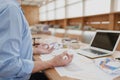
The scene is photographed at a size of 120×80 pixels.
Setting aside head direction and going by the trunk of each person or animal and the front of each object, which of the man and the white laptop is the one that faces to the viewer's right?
the man

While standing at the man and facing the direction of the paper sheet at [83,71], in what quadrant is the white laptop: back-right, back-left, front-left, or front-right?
front-left

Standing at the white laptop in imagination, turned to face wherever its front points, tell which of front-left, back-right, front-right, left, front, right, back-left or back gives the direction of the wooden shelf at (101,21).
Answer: back-right

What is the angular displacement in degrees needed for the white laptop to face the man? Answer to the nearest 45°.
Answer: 0° — it already faces them

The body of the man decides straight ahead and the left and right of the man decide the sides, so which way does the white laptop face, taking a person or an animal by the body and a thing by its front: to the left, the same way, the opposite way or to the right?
the opposite way

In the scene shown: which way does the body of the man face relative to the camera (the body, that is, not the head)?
to the viewer's right

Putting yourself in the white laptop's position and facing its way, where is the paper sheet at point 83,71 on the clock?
The paper sheet is roughly at 11 o'clock from the white laptop.

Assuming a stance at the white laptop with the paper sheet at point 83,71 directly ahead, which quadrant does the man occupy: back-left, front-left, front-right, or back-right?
front-right

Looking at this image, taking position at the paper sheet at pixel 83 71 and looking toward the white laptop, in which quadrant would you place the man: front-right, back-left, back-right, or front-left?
back-left

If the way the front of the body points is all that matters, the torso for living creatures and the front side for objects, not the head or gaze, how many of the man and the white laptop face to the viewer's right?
1

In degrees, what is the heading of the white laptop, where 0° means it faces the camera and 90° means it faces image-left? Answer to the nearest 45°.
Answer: approximately 45°

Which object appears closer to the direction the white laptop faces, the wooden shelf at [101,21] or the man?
the man
